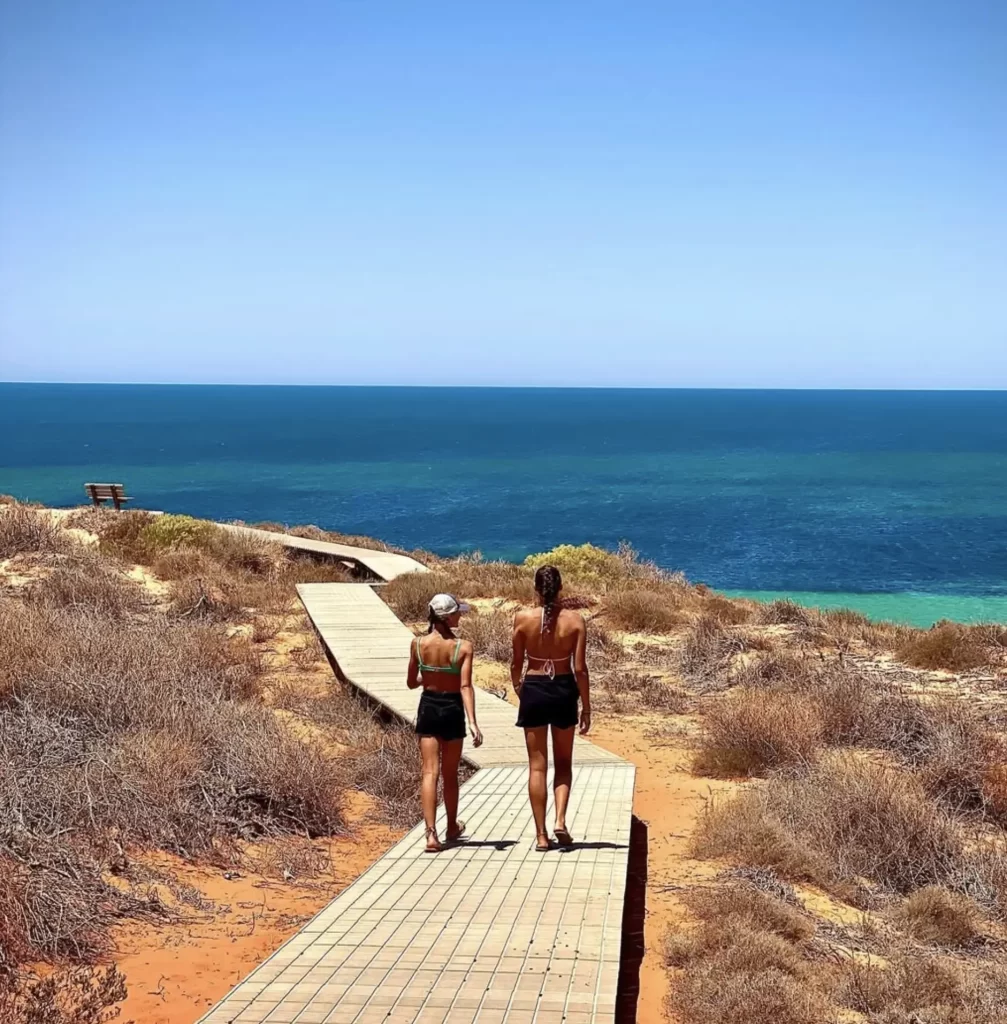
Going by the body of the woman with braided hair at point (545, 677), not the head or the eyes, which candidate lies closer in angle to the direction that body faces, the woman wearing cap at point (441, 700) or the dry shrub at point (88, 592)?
the dry shrub

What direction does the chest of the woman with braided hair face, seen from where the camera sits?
away from the camera

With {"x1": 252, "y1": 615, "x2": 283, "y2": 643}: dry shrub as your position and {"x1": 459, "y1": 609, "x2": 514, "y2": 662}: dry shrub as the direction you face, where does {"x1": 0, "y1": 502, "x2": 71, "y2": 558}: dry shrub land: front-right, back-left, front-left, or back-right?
back-left

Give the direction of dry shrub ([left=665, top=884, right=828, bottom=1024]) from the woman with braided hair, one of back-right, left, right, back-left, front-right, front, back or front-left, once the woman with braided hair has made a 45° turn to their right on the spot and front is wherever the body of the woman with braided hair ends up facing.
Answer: right

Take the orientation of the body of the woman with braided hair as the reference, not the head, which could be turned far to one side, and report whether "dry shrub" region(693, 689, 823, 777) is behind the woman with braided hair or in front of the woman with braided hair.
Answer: in front

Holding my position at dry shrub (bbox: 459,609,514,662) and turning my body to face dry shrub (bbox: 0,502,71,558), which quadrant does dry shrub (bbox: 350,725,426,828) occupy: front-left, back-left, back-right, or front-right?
back-left

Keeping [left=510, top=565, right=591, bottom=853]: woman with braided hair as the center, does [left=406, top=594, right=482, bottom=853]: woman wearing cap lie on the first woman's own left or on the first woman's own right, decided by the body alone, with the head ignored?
on the first woman's own left

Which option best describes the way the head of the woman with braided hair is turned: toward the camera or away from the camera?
away from the camera

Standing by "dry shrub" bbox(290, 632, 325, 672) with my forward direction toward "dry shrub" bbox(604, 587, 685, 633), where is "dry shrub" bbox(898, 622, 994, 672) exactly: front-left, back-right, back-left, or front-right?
front-right

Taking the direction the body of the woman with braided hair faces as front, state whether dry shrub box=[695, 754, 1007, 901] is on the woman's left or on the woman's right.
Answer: on the woman's right
